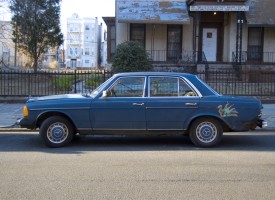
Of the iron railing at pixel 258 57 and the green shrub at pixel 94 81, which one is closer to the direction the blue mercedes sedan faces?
the green shrub

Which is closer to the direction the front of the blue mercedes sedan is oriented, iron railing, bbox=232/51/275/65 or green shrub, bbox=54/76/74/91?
the green shrub

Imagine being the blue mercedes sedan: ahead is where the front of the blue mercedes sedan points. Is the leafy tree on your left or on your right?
on your right

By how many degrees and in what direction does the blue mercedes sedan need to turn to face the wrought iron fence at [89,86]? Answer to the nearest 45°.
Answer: approximately 90° to its right

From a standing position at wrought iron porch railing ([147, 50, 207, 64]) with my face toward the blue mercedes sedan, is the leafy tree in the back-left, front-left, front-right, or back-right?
back-right

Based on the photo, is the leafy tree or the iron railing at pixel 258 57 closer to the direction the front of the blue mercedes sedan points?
the leafy tree

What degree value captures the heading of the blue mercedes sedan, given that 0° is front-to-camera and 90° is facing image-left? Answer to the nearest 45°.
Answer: approximately 90°

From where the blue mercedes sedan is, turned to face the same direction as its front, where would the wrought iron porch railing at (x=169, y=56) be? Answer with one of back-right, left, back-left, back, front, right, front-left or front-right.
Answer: right

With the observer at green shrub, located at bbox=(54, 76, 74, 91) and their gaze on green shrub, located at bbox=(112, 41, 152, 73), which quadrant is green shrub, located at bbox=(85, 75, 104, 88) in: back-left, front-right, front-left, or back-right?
front-right

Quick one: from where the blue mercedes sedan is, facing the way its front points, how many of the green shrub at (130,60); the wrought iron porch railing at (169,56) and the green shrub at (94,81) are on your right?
3

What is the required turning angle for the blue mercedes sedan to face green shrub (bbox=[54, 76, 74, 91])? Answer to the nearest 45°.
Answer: approximately 90° to its right

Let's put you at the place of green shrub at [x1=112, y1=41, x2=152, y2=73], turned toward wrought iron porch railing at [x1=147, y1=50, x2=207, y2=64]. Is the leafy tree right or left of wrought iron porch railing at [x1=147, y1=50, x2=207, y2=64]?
left

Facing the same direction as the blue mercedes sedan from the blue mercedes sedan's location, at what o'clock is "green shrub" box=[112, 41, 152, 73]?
The green shrub is roughly at 3 o'clock from the blue mercedes sedan.
